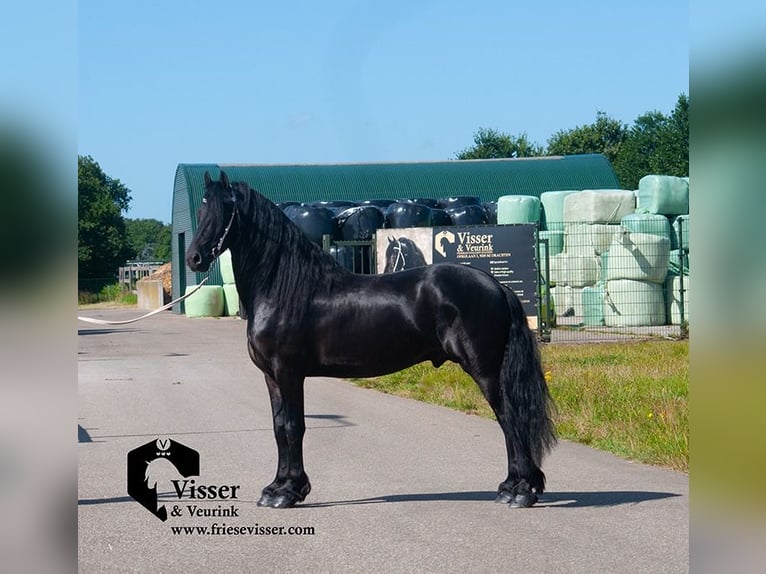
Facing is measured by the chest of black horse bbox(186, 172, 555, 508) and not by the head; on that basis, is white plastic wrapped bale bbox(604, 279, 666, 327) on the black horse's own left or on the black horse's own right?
on the black horse's own right

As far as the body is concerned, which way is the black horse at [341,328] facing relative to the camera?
to the viewer's left

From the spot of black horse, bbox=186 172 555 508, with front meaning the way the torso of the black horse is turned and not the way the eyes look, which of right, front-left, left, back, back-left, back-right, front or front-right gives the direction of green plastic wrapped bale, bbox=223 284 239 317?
right

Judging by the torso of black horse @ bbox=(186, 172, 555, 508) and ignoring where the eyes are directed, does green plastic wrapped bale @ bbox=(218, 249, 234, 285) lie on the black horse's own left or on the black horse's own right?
on the black horse's own right

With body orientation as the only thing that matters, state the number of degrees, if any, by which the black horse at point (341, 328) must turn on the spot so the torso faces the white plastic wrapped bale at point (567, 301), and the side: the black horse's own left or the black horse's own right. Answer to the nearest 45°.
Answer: approximately 90° to the black horse's own right

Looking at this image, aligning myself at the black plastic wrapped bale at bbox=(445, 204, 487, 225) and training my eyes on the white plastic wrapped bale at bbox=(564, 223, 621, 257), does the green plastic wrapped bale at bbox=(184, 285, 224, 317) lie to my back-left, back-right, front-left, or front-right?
back-right
